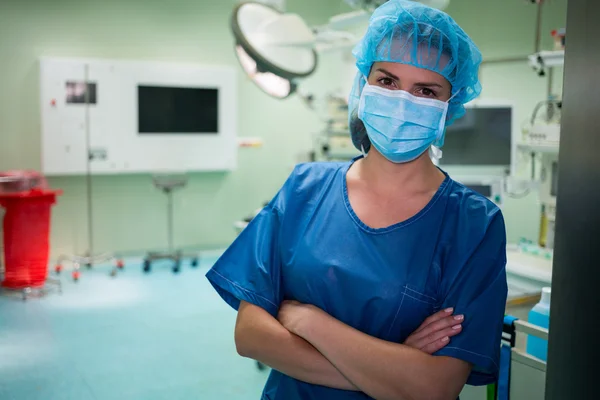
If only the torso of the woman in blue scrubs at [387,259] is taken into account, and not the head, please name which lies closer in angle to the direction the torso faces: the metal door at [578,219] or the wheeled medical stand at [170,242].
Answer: the metal door

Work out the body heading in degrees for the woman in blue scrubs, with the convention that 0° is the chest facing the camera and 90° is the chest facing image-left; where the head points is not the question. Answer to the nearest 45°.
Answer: approximately 0°

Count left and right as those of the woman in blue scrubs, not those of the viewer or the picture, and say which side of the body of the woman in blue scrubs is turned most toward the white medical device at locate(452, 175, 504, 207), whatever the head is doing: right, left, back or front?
back

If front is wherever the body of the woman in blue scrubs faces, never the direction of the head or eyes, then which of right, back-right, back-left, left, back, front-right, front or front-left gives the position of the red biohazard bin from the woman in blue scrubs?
back-right

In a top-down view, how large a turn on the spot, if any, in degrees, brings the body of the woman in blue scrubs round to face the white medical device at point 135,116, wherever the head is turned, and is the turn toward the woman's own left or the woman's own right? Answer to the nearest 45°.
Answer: approximately 135° to the woman's own right

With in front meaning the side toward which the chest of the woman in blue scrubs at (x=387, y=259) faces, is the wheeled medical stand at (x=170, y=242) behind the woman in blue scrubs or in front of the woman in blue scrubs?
behind

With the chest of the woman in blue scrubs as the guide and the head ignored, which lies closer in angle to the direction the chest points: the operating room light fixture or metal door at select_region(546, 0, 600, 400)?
the metal door
